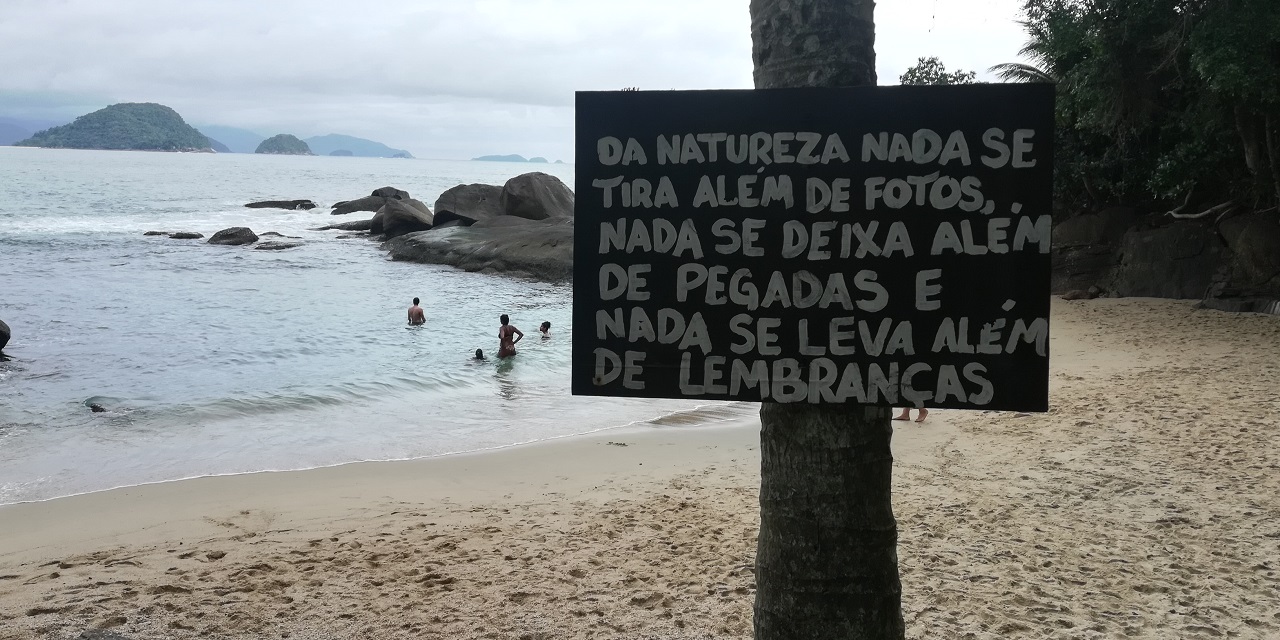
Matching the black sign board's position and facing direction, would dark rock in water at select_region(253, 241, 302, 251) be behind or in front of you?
behind

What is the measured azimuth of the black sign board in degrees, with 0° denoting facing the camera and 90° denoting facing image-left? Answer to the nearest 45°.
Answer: approximately 0°

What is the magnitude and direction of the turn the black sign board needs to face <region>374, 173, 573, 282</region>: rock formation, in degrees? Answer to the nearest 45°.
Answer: approximately 180°

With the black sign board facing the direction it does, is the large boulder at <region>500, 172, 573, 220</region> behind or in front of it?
behind

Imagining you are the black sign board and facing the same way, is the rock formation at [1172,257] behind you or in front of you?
behind
